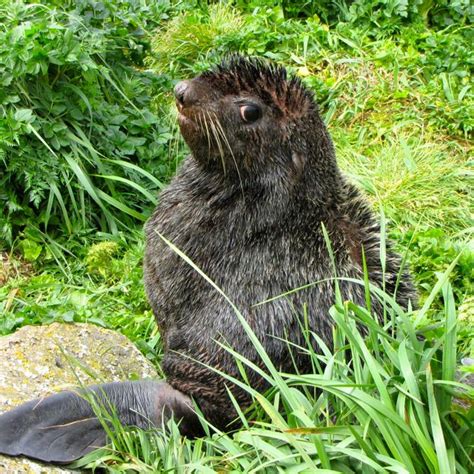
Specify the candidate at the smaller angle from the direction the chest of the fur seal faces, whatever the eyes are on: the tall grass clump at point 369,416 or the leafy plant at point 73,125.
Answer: the tall grass clump

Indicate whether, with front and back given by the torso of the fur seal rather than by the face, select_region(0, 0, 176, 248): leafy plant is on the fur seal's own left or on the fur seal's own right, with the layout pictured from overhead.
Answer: on the fur seal's own right

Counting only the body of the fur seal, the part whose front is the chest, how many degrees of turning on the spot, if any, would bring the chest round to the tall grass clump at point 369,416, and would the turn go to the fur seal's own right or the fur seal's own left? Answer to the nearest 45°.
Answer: approximately 45° to the fur seal's own left

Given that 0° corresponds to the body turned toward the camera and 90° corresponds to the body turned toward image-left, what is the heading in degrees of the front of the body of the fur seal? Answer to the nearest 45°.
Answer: approximately 45°
